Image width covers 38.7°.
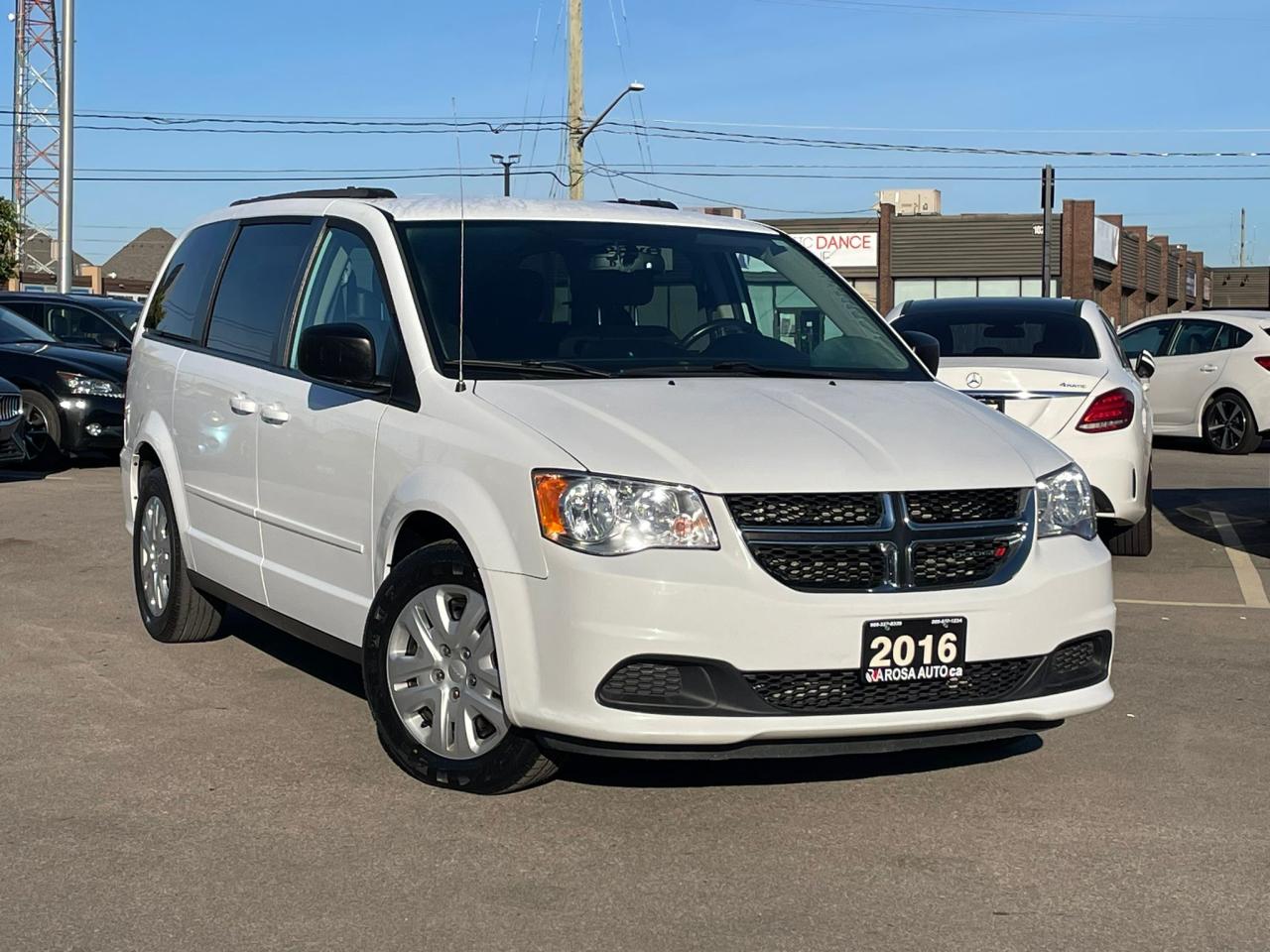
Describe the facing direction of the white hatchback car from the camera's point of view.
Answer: facing away from the viewer and to the left of the viewer

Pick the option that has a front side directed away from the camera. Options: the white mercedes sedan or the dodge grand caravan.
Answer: the white mercedes sedan

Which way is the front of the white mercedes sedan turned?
away from the camera

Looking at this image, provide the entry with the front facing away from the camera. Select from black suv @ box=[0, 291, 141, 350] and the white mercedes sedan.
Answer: the white mercedes sedan

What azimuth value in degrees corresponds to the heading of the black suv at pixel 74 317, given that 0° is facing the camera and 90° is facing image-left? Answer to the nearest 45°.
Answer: approximately 315°

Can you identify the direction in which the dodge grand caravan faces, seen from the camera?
facing the viewer and to the right of the viewer

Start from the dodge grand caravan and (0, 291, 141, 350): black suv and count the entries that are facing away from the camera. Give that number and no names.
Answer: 0

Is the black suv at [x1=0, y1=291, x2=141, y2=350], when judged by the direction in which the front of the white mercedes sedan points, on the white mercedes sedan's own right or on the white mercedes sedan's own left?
on the white mercedes sedan's own left

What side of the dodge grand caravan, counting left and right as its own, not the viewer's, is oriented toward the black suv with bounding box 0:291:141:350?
back

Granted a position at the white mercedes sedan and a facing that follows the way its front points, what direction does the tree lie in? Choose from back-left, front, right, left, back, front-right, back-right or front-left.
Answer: front-left

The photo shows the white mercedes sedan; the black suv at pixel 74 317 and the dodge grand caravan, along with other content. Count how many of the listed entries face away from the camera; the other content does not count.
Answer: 1

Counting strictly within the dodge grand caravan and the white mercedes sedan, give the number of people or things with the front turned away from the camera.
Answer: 1

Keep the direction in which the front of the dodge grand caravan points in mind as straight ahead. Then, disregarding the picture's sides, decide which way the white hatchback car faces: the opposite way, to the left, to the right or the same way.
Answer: the opposite way

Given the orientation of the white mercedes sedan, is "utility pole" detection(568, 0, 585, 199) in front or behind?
in front

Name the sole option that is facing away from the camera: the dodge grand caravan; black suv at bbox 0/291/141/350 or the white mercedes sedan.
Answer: the white mercedes sedan
